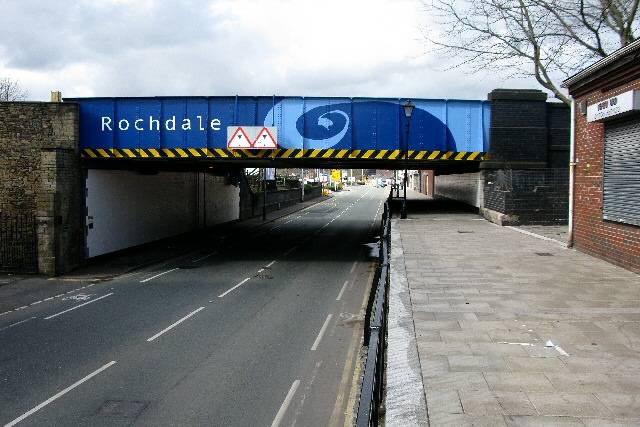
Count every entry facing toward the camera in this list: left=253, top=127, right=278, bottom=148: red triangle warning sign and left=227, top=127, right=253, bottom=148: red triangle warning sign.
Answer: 2

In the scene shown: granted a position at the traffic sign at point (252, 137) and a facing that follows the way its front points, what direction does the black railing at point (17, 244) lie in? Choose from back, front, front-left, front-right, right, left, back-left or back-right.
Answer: right

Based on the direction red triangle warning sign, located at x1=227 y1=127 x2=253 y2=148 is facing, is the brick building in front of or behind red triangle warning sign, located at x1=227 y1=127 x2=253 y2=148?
in front

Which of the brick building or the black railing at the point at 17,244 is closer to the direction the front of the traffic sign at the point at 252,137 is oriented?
the brick building

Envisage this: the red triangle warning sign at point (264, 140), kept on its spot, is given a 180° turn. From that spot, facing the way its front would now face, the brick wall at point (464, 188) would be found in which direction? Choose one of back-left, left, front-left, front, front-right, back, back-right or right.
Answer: front-right

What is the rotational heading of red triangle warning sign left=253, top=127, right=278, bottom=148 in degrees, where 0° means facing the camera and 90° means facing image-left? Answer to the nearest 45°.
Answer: approximately 0°

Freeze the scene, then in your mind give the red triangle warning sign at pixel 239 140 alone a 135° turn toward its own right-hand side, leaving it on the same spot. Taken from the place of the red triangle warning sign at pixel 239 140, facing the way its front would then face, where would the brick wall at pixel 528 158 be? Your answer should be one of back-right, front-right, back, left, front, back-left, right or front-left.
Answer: back-right

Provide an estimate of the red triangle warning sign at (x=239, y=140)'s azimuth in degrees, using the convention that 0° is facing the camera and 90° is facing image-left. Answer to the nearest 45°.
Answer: approximately 0°

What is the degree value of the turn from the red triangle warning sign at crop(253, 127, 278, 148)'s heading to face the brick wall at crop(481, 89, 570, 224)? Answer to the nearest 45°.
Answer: approximately 90° to its left

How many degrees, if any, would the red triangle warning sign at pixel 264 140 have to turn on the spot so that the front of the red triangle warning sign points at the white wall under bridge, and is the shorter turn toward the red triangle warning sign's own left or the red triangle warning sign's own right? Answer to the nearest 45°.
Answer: approximately 135° to the red triangle warning sign's own right

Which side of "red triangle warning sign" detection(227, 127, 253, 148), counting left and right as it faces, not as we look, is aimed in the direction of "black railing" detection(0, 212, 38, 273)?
right

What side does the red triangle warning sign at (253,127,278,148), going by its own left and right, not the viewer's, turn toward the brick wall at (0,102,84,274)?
right
